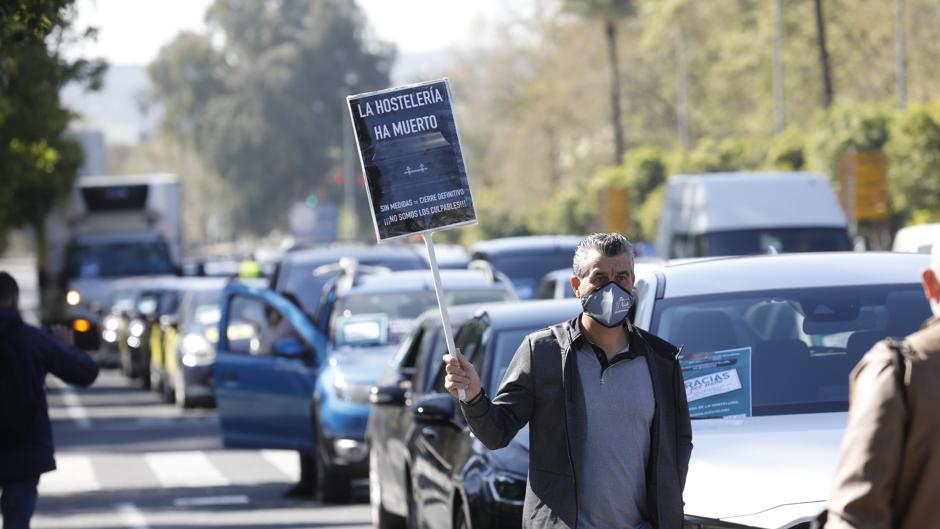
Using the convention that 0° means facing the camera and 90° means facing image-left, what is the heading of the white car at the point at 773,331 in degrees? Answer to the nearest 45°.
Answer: approximately 0°

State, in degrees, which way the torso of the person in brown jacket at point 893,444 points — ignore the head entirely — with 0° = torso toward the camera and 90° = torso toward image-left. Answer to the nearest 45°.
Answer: approximately 180°

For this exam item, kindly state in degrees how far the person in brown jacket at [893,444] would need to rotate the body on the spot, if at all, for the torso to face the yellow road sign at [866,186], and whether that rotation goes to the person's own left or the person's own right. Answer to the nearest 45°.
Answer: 0° — they already face it

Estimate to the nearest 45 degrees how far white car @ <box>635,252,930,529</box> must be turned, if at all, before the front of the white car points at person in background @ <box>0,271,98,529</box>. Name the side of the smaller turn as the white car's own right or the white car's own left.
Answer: approximately 90° to the white car's own right

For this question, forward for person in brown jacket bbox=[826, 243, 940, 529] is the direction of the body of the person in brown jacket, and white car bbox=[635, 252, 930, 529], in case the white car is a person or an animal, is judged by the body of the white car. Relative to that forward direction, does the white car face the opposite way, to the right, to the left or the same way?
the opposite way

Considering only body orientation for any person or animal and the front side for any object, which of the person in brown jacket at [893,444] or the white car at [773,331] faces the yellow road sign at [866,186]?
the person in brown jacket

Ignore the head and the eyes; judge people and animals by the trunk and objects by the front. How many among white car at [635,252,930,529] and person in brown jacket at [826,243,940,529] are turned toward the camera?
1

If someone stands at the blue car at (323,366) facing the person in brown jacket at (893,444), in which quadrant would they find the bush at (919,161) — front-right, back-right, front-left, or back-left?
back-left

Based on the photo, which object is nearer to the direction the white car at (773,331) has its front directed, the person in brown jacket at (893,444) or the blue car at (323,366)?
the person in brown jacket

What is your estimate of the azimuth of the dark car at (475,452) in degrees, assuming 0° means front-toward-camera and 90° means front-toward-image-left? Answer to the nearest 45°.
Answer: approximately 315°

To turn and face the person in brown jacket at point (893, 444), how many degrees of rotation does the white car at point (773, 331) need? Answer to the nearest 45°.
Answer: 0° — it already faces them

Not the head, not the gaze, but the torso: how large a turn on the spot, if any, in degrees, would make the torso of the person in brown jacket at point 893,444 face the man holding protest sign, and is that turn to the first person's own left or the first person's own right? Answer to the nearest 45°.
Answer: approximately 45° to the first person's own left
